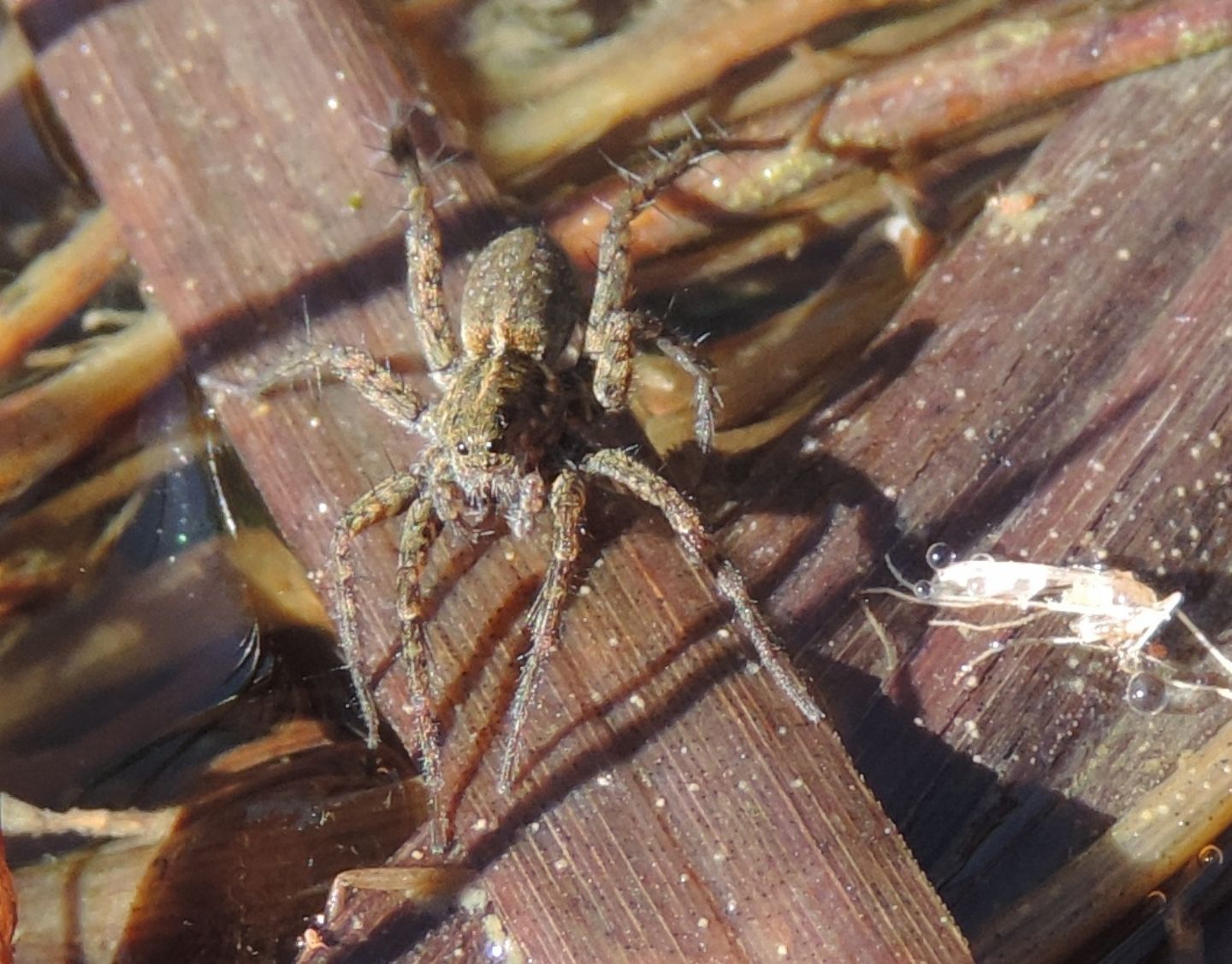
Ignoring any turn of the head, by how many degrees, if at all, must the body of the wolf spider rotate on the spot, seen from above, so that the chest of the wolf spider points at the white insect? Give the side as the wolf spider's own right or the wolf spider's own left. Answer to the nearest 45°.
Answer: approximately 45° to the wolf spider's own left

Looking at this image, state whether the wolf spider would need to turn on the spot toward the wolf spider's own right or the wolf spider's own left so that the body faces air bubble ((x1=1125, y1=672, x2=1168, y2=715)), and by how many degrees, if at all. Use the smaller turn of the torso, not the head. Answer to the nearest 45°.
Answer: approximately 45° to the wolf spider's own left

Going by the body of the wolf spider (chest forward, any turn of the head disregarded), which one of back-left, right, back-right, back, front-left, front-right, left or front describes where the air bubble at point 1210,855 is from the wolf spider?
front-left

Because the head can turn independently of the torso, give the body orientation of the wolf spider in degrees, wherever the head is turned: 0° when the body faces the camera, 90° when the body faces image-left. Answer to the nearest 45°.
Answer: approximately 0°

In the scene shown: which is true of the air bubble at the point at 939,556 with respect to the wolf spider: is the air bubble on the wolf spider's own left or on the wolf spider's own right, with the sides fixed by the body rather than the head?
on the wolf spider's own left

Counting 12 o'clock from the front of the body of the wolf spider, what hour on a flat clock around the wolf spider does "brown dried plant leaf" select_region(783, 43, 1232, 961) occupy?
The brown dried plant leaf is roughly at 10 o'clock from the wolf spider.
